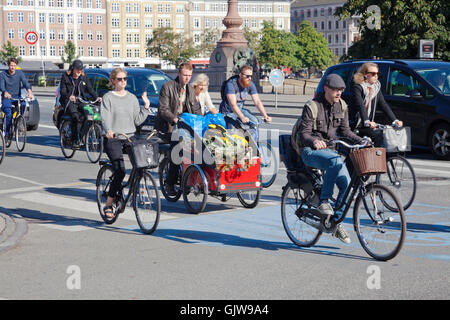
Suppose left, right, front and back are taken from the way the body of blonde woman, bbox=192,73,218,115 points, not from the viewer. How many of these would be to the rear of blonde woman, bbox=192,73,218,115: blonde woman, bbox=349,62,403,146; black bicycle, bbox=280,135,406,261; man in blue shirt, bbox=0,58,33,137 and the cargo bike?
1

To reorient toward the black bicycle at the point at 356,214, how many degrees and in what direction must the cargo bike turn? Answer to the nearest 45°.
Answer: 0° — it already faces it

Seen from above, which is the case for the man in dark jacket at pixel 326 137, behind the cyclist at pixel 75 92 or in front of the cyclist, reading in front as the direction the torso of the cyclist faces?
in front

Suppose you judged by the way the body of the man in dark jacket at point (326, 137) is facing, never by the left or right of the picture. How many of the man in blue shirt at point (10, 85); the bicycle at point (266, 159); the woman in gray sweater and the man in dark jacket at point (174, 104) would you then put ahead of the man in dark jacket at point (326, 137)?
0

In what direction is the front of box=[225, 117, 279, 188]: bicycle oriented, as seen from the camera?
facing the viewer and to the right of the viewer

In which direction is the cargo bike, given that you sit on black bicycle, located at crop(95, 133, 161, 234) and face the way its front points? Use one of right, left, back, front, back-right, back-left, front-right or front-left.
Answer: left

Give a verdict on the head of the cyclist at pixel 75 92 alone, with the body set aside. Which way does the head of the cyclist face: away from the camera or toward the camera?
toward the camera

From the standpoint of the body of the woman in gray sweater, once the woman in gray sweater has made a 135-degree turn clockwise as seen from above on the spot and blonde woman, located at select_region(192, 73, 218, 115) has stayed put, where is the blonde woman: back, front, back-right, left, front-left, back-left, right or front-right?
back-right

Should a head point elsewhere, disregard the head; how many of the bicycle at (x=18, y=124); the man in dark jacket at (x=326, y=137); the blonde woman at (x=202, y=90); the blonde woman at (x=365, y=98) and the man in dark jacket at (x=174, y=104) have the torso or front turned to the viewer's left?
0

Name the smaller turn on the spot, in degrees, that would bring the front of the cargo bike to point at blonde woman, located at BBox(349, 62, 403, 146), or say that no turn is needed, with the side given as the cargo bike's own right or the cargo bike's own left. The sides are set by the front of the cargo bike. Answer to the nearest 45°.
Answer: approximately 45° to the cargo bike's own left

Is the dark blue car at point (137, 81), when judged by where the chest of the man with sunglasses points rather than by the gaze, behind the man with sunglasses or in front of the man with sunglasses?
behind

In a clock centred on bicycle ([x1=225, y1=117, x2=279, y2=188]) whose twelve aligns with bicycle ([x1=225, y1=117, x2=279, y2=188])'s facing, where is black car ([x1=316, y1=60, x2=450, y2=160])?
The black car is roughly at 9 o'clock from the bicycle.

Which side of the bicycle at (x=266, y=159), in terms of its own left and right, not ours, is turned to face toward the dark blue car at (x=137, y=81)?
back

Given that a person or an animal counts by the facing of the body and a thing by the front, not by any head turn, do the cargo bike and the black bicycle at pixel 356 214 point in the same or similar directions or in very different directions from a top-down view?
same or similar directions
